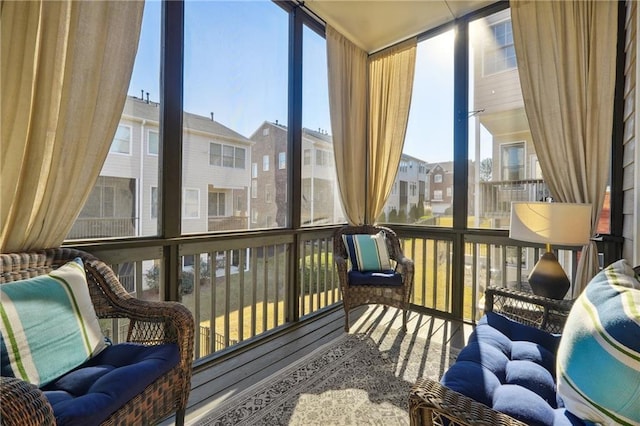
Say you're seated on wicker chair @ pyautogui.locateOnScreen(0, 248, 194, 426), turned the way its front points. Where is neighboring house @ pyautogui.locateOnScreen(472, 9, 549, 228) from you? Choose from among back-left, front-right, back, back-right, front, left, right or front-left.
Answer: front-left

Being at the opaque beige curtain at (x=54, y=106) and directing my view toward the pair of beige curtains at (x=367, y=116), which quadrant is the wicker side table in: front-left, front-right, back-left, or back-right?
front-right

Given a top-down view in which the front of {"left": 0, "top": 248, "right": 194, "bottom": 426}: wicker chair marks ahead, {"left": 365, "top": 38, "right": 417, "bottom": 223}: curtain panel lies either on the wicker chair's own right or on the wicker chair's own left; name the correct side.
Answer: on the wicker chair's own left

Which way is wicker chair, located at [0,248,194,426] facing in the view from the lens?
facing the viewer and to the right of the viewer

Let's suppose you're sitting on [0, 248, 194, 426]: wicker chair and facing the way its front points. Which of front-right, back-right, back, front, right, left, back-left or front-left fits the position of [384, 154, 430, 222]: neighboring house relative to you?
front-left

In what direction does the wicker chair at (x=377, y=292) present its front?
toward the camera

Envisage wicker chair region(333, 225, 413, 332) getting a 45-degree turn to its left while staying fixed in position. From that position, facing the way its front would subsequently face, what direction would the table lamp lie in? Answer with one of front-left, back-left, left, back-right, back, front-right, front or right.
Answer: front

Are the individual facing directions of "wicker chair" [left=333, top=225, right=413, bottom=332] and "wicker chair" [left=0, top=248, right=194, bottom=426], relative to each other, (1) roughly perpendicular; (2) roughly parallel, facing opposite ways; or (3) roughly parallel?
roughly perpendicular

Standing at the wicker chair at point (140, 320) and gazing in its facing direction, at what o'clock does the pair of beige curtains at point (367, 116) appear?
The pair of beige curtains is roughly at 10 o'clock from the wicker chair.

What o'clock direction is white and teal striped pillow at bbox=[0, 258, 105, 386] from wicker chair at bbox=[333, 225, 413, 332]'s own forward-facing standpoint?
The white and teal striped pillow is roughly at 1 o'clock from the wicker chair.

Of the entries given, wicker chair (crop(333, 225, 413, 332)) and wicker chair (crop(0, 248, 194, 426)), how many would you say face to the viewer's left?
0

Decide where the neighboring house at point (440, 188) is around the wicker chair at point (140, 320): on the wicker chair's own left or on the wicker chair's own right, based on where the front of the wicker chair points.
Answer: on the wicker chair's own left

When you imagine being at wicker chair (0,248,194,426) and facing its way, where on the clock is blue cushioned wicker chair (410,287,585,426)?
The blue cushioned wicker chair is roughly at 12 o'clock from the wicker chair.

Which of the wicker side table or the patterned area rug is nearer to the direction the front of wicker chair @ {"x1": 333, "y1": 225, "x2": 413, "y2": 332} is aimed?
the patterned area rug

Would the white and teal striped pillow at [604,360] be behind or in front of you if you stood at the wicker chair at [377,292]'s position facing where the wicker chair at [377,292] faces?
in front
